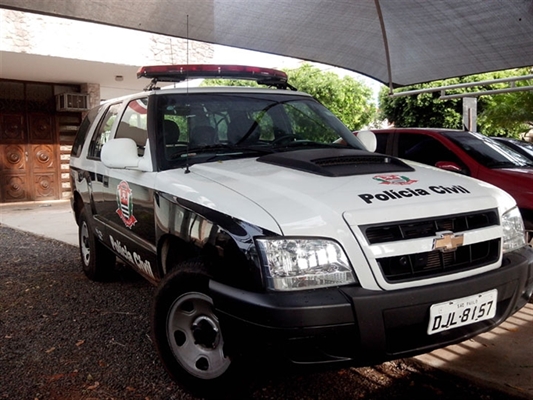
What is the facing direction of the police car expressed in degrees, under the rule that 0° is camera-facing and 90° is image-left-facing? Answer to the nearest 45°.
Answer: approximately 315°

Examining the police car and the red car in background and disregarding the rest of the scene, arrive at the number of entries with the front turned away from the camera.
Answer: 0

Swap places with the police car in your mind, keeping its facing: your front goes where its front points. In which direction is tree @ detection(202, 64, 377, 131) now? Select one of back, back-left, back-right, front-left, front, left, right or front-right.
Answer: back-left

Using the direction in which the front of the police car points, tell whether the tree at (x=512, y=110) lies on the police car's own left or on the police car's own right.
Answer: on the police car's own left

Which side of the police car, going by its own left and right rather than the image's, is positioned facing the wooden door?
back

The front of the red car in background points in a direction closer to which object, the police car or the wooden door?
the police car

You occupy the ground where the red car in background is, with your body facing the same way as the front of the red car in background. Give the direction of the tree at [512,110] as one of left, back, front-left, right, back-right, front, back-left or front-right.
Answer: back-left

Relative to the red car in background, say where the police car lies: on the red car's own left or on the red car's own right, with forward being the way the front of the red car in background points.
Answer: on the red car's own right

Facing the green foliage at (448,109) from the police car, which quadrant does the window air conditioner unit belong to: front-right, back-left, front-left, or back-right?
front-left

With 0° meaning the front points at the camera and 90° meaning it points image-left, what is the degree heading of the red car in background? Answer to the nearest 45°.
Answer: approximately 315°

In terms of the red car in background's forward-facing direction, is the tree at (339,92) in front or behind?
behind
